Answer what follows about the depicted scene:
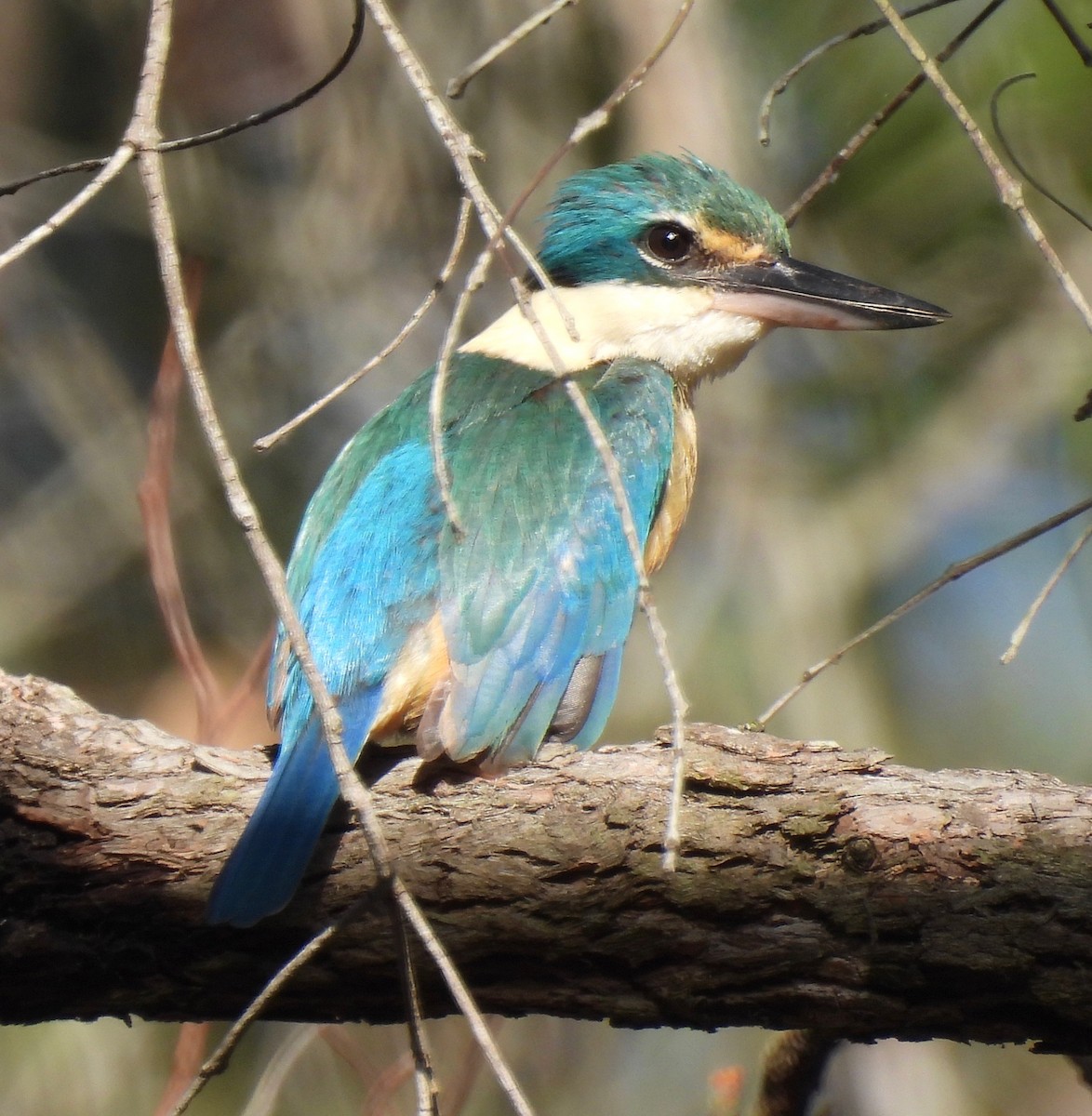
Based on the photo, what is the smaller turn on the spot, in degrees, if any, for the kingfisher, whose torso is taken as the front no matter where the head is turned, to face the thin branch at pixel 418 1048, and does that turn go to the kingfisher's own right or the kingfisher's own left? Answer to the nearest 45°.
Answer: approximately 135° to the kingfisher's own right

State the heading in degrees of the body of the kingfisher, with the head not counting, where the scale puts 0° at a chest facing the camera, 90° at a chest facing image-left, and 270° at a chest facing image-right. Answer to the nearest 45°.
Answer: approximately 225°

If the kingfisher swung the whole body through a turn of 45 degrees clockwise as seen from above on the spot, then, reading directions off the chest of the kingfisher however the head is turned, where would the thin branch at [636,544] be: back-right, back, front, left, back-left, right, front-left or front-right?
right
